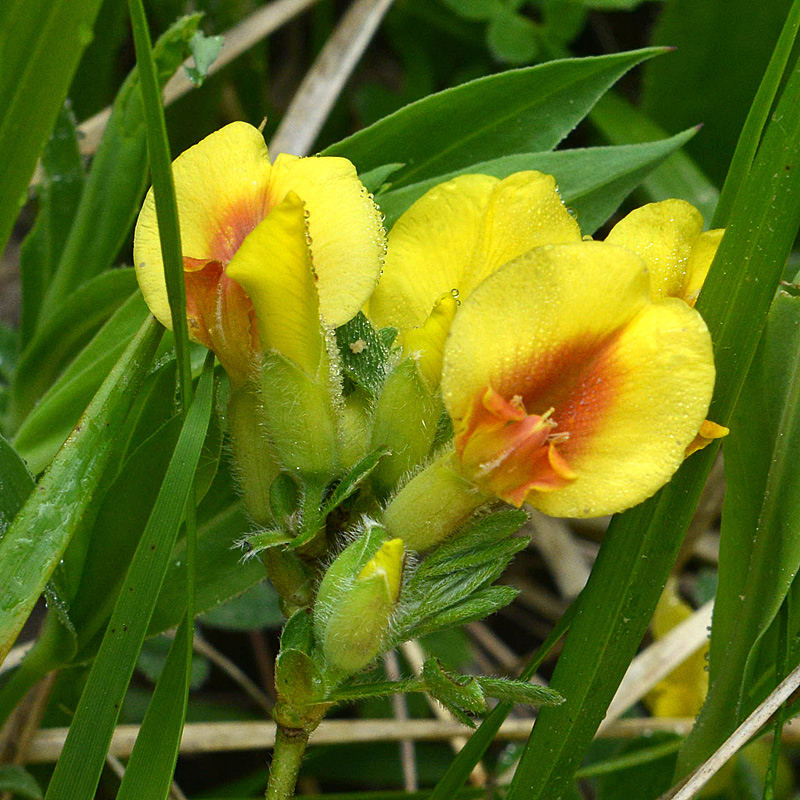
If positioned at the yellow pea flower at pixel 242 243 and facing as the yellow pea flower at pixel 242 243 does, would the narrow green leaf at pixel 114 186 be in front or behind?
behind

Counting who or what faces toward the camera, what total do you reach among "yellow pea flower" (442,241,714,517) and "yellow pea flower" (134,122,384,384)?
2

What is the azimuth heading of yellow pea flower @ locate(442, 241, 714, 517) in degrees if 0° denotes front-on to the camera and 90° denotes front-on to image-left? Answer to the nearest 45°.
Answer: approximately 0°
